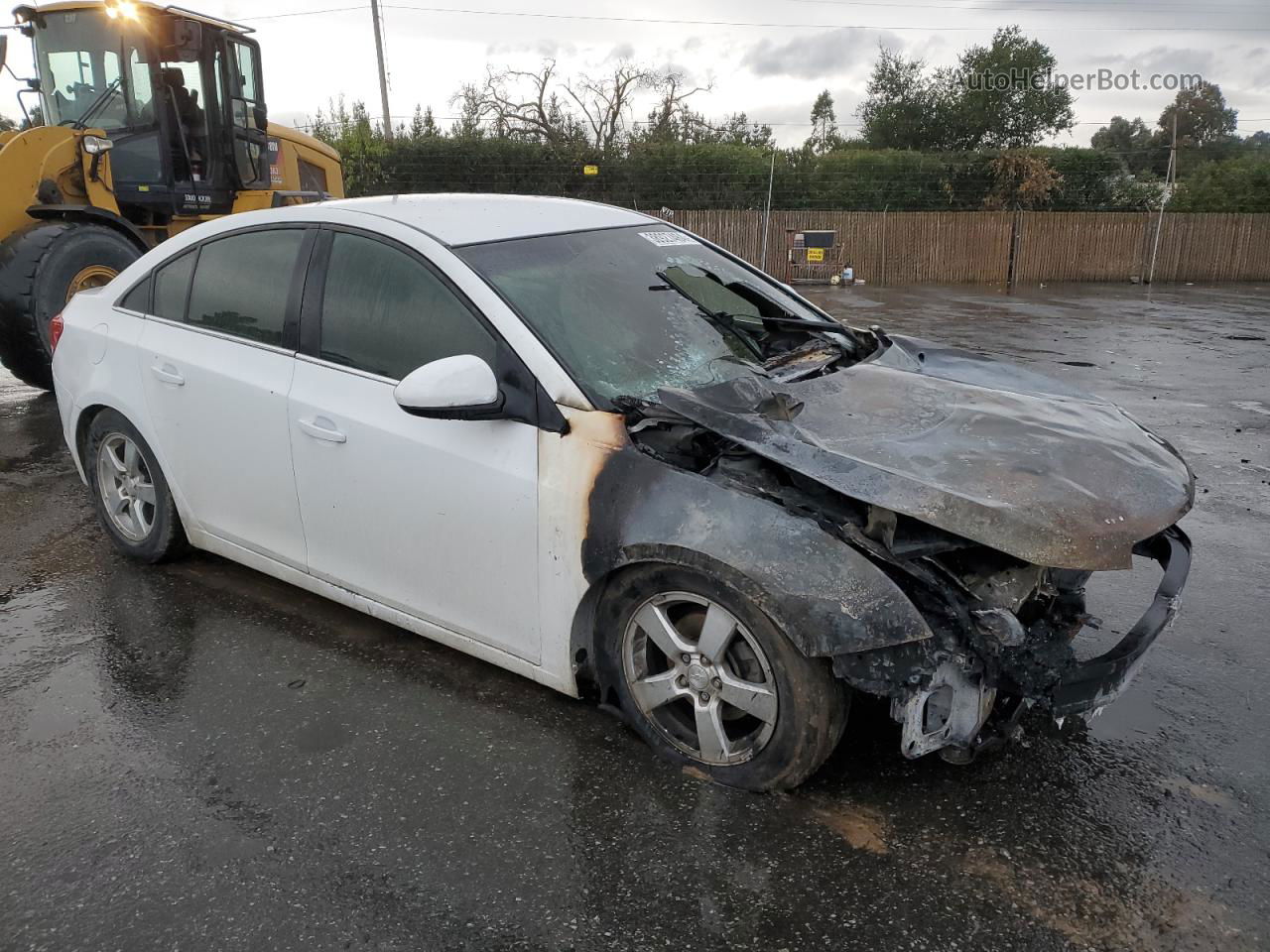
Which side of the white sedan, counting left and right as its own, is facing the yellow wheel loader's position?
back

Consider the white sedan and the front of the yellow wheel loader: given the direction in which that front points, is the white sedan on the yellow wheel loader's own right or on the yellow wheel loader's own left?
on the yellow wheel loader's own left

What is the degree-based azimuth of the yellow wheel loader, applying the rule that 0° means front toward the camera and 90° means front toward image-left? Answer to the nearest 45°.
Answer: approximately 45°

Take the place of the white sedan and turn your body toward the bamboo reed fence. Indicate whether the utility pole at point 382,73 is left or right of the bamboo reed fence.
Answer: left

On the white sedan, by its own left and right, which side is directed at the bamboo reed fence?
left

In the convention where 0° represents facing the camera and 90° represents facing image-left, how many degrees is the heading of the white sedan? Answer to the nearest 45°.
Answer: approximately 315°

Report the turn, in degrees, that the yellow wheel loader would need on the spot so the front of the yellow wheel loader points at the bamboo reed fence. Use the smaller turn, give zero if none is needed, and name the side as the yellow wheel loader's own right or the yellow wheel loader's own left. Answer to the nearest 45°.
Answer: approximately 180°

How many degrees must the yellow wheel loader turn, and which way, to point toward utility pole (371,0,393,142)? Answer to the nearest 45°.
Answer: approximately 135° to its right

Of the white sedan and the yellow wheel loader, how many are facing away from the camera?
0

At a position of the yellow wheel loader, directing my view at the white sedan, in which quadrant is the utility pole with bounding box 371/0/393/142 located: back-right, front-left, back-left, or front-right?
back-left

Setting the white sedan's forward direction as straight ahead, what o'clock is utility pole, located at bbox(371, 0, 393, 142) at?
The utility pole is roughly at 7 o'clock from the white sedan.
